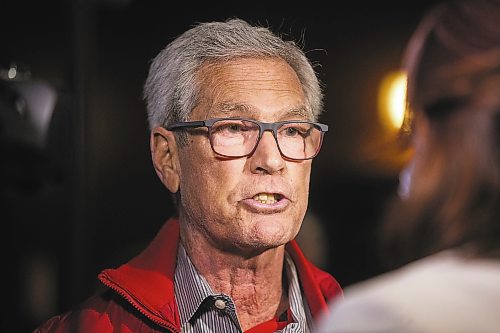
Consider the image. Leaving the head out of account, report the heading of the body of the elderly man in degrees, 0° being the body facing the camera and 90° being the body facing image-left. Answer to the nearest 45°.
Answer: approximately 315°

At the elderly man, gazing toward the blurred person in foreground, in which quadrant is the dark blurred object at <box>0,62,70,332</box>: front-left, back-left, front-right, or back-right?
back-right

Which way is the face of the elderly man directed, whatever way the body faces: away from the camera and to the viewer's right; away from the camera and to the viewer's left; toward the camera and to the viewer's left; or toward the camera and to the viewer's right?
toward the camera and to the viewer's right

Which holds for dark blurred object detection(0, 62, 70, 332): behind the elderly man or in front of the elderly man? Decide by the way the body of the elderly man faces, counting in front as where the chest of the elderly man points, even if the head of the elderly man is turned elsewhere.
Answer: behind

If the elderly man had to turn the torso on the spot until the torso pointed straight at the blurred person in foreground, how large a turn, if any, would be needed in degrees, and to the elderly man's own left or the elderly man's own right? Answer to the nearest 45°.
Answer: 0° — they already face them

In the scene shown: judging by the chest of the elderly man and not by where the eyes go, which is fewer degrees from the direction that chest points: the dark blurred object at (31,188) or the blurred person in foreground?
the blurred person in foreground

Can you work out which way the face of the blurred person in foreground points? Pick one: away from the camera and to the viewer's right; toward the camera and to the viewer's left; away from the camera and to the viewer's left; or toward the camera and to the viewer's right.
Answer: away from the camera and to the viewer's left
